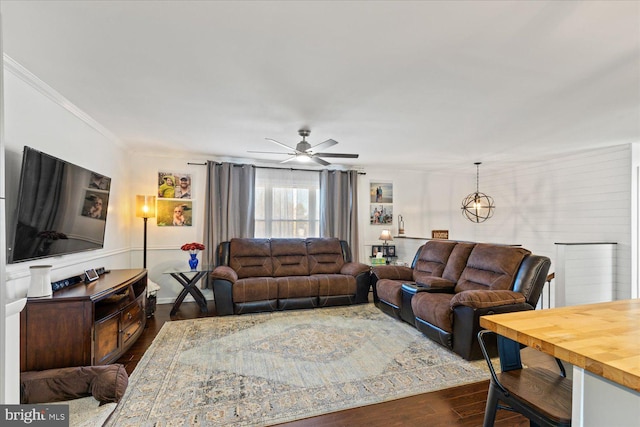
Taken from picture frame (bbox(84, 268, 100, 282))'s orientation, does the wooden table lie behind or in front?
in front

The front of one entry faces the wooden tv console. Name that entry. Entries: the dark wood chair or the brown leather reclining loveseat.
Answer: the brown leather reclining loveseat

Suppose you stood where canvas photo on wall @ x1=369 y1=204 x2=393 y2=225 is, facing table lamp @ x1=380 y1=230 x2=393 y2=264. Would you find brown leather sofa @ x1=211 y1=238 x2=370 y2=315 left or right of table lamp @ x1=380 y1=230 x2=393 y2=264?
right

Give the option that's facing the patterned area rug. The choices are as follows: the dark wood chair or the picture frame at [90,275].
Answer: the picture frame

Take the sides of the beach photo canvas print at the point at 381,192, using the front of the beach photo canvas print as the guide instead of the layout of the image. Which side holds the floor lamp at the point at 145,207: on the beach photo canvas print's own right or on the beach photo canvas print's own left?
on the beach photo canvas print's own right

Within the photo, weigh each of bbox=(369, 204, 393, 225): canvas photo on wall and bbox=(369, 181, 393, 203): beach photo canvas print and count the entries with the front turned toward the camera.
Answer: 2

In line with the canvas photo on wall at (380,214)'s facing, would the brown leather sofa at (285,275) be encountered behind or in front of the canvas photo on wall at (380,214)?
in front

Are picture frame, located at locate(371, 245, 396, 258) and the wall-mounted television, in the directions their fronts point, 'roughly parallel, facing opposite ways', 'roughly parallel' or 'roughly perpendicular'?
roughly perpendicular

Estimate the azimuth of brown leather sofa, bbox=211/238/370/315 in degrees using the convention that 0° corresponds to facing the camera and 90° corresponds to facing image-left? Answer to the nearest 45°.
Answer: approximately 0°

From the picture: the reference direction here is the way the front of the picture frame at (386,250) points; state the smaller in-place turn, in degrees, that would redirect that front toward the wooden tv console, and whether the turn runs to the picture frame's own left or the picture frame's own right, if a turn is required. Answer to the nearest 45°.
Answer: approximately 45° to the picture frame's own right

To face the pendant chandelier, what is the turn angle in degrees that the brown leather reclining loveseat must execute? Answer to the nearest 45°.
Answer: approximately 135° to its right

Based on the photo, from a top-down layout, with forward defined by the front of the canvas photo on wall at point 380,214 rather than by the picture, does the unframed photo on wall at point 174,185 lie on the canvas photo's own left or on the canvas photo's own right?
on the canvas photo's own right

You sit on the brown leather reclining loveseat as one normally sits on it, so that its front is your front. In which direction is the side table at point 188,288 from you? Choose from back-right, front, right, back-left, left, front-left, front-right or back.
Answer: front-right

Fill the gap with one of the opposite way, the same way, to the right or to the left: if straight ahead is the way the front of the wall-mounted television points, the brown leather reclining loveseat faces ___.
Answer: the opposite way

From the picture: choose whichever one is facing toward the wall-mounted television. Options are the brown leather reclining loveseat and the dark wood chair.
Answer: the brown leather reclining loveseat
